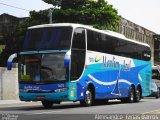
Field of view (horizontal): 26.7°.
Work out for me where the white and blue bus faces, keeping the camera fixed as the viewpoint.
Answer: facing the viewer and to the left of the viewer
